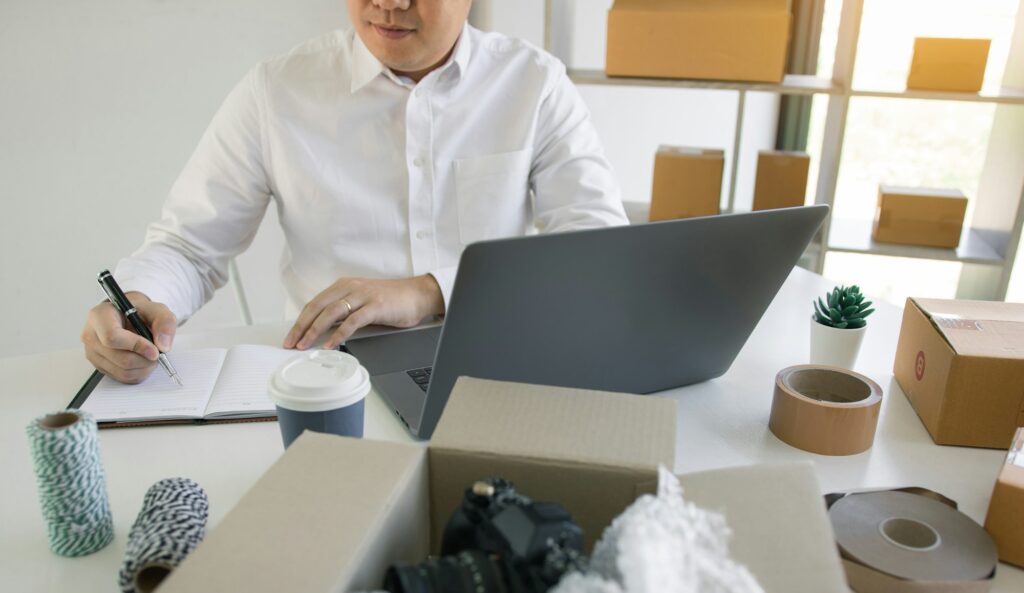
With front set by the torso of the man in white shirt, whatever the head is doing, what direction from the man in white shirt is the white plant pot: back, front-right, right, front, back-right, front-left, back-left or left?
front-left

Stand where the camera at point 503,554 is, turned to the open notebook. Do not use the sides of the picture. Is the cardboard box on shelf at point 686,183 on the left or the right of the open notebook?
right

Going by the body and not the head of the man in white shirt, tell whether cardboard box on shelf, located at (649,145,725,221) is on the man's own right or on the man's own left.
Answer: on the man's own left

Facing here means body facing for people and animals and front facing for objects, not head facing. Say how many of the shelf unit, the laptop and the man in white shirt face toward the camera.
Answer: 2

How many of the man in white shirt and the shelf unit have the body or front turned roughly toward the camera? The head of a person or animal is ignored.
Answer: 2

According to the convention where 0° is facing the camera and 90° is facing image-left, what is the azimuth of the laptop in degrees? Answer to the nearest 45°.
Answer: approximately 135°

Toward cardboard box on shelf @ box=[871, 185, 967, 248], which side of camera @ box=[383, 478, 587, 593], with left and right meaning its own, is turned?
back

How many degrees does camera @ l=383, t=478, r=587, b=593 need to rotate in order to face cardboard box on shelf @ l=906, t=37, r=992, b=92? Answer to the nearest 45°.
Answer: approximately 180°

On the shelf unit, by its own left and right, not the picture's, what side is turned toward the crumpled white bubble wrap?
front

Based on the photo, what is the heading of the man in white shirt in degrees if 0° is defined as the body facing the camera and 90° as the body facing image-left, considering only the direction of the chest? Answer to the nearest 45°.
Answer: approximately 0°

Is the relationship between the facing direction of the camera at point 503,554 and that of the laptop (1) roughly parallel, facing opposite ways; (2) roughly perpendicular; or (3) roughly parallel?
roughly perpendicular
